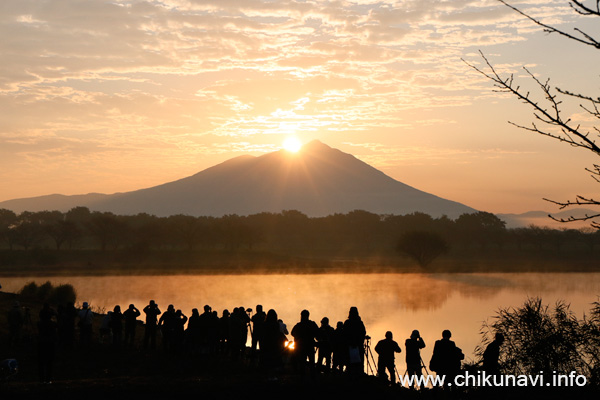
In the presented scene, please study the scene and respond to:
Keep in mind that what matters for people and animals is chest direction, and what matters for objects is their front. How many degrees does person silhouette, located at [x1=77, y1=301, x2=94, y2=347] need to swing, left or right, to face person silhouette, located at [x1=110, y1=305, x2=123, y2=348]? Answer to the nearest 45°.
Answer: approximately 90° to its right

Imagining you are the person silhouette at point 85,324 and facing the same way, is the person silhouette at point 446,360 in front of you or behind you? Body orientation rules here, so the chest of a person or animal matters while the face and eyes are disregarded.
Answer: behind

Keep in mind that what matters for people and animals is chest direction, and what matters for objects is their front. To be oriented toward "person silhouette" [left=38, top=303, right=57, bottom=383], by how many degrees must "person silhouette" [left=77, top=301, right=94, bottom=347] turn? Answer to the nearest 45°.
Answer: approximately 180°

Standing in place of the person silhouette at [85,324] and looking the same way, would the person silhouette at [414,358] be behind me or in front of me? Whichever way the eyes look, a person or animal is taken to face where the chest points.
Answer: behind

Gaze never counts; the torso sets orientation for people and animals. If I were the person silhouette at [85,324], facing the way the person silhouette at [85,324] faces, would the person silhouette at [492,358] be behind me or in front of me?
behind

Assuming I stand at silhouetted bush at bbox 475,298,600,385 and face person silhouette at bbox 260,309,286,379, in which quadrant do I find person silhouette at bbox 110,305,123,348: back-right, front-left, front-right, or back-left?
front-right

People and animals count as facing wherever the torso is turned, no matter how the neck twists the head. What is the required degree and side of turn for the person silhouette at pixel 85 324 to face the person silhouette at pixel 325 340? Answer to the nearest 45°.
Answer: approximately 135° to its right

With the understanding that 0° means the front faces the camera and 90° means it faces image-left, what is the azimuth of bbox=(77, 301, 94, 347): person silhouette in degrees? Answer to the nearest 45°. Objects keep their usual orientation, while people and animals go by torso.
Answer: approximately 180°

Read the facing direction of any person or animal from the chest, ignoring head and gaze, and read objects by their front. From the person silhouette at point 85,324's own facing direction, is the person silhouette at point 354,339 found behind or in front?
behind
